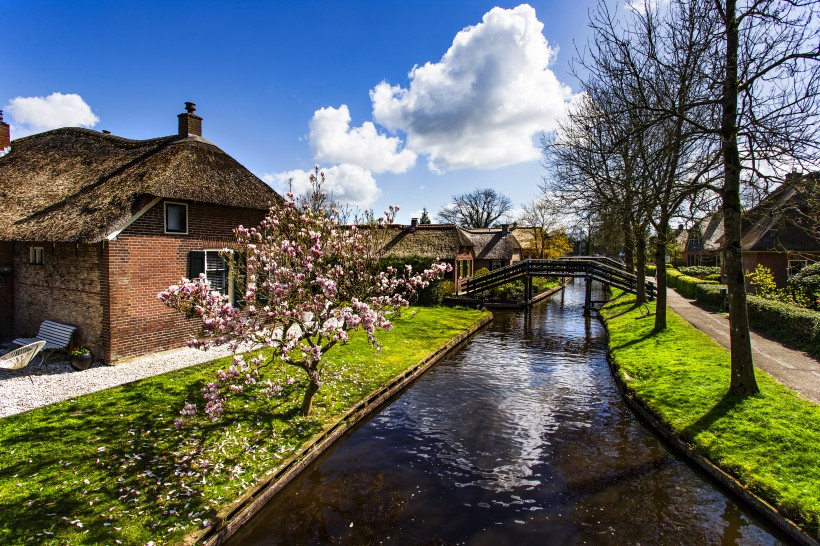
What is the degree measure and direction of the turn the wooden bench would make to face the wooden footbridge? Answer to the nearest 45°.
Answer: approximately 135° to its left

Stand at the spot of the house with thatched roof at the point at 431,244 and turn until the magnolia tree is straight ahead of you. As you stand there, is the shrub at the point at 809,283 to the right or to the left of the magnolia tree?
left

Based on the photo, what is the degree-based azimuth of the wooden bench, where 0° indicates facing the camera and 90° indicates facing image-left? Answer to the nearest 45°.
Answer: approximately 45°

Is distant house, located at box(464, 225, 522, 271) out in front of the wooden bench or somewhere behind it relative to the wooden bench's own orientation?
behind

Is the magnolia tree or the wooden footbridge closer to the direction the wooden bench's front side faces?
the magnolia tree

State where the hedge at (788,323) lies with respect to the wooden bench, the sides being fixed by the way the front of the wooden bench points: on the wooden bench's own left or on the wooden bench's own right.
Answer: on the wooden bench's own left

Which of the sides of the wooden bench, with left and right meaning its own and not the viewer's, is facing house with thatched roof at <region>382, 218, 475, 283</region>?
back
